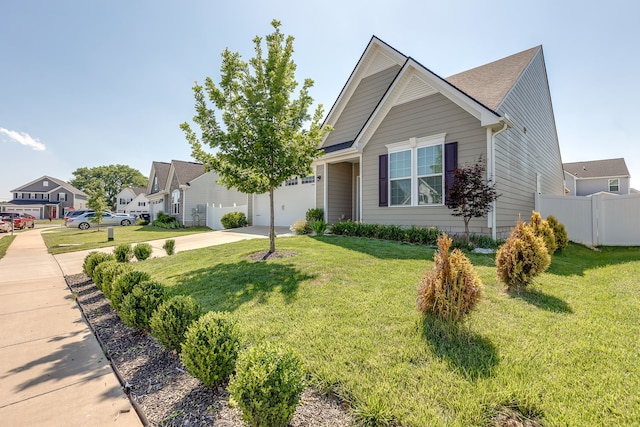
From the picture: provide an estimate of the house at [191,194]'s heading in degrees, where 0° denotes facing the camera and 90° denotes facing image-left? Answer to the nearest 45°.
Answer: approximately 45°

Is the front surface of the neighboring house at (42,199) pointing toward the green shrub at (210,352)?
yes

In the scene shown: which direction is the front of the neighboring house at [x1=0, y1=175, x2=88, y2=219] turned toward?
toward the camera

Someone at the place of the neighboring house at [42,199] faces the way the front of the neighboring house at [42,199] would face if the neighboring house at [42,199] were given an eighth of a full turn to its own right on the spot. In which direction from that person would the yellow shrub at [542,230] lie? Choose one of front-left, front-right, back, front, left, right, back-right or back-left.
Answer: front-left

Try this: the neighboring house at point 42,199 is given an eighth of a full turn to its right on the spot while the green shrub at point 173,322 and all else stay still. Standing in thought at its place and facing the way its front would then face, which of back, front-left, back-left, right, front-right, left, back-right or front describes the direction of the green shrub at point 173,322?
front-left

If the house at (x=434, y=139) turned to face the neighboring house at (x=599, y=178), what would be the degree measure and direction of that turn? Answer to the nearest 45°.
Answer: approximately 180°

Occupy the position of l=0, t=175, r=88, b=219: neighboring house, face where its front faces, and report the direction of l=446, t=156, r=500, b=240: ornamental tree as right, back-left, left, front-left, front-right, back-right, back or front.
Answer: front

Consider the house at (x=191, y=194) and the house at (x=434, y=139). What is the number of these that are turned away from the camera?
0

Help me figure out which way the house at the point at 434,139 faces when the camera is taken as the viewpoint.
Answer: facing the viewer and to the left of the viewer

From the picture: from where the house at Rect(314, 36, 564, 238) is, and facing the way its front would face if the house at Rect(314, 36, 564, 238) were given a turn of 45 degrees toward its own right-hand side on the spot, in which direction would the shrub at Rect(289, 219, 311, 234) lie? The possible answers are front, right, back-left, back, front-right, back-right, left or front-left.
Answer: front

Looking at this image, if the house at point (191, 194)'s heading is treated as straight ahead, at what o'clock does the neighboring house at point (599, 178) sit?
The neighboring house is roughly at 8 o'clock from the house.

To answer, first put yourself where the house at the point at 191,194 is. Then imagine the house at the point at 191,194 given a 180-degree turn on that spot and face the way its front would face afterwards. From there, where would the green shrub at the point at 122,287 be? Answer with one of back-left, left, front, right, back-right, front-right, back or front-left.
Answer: back-right

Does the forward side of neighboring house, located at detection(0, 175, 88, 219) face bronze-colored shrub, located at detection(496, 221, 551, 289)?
yes

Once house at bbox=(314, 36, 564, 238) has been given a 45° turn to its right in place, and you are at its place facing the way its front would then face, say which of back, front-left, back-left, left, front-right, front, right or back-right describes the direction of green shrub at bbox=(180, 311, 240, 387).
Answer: left
